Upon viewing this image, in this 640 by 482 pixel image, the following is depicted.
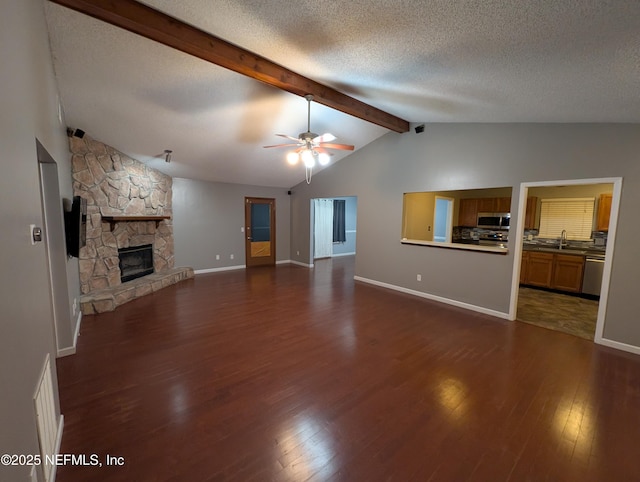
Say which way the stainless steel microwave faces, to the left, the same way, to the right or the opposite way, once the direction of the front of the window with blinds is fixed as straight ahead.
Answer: the same way

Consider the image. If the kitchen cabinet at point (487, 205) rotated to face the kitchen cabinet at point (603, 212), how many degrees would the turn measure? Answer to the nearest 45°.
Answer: approximately 90° to its left

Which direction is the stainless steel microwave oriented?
toward the camera

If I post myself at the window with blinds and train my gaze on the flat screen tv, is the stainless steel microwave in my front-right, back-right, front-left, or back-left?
front-right

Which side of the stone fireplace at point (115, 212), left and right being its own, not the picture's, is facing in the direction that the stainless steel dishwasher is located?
front

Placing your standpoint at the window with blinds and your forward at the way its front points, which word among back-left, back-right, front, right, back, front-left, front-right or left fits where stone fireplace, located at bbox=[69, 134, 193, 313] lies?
front-right

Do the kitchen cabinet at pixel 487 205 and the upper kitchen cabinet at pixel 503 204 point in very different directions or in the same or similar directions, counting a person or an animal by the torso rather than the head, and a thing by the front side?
same or similar directions

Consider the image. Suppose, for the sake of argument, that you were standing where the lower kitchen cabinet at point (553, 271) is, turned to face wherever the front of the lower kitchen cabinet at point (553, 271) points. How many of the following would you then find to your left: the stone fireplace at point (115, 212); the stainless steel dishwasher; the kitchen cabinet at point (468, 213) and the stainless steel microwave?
1

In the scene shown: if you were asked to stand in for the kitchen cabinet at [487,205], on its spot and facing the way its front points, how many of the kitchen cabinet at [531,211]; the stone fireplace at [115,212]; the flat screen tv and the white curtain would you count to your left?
1

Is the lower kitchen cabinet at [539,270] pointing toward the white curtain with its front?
no

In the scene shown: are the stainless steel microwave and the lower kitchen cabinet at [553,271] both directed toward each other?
no

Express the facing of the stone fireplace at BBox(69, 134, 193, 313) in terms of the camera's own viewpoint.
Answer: facing the viewer and to the right of the viewer

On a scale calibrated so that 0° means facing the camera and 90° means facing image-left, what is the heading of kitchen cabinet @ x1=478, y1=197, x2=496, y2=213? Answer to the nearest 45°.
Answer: approximately 0°

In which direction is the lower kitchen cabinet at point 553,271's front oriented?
toward the camera

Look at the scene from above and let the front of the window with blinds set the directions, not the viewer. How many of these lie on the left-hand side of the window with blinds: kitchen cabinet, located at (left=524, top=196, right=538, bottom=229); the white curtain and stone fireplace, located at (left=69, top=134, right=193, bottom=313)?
0

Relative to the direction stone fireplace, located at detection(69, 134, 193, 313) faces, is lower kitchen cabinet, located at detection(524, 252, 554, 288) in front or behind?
in front

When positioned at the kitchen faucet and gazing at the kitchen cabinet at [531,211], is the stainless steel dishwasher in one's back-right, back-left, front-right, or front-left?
back-left

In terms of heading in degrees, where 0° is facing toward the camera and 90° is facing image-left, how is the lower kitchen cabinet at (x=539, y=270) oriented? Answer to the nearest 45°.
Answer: approximately 0°

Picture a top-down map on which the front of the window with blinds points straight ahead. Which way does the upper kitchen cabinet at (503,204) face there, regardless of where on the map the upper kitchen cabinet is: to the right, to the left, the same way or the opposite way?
the same way

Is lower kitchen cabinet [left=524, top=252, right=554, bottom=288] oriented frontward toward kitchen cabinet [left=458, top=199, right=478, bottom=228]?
no
